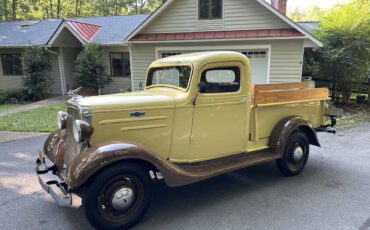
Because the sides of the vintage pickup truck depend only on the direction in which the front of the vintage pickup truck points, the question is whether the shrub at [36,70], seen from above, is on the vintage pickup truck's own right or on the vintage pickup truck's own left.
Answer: on the vintage pickup truck's own right

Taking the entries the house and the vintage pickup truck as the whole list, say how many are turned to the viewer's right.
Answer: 0

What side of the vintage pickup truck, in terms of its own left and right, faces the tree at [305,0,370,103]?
back

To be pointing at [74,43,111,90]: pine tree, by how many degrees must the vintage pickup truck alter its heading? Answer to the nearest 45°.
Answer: approximately 135° to its right

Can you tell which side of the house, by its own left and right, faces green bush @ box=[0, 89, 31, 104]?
right

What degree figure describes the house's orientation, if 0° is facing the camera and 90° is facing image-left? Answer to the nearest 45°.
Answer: approximately 0°

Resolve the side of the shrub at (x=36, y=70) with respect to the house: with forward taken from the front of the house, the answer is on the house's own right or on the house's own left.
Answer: on the house's own right

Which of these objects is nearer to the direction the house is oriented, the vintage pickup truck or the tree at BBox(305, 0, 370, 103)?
the vintage pickup truck

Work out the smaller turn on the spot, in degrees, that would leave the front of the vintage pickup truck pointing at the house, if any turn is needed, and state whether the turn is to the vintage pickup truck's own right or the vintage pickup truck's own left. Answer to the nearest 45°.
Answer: approximately 135° to the vintage pickup truck's own right

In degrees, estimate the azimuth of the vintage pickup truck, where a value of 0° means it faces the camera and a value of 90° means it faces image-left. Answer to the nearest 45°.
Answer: approximately 45°

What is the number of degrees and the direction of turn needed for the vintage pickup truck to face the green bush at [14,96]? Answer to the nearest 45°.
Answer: approximately 90° to its right

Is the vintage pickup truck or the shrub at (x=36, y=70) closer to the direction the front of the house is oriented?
the vintage pickup truck

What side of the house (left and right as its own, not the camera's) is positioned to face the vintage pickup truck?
front

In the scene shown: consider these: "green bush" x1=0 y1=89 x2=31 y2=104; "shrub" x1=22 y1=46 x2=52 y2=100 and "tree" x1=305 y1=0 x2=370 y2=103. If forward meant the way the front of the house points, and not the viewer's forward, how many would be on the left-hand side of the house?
1
